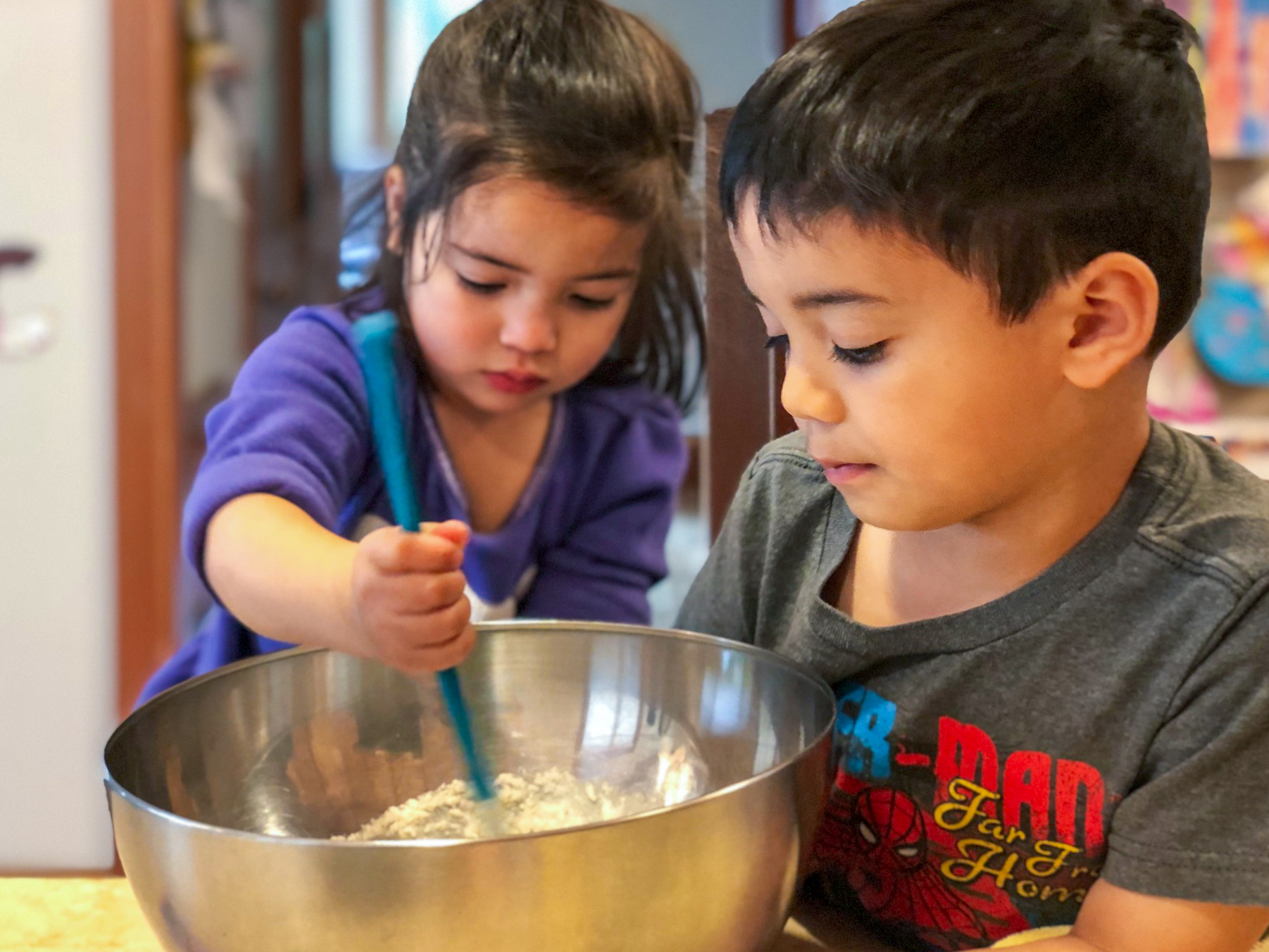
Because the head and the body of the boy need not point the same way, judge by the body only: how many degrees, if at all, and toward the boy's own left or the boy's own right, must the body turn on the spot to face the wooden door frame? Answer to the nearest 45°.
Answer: approximately 90° to the boy's own right

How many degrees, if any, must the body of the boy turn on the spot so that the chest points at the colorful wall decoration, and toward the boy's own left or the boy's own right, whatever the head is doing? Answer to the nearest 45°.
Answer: approximately 135° to the boy's own right

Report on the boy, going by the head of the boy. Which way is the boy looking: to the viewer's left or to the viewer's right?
to the viewer's left

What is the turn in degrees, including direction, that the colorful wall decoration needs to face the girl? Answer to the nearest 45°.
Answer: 0° — it already faces them

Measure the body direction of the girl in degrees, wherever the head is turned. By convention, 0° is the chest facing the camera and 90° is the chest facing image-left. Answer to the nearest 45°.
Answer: approximately 0°

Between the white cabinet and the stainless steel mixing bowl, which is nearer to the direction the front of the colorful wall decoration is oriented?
the stainless steel mixing bowl

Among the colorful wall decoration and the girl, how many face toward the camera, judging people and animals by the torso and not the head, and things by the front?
2
